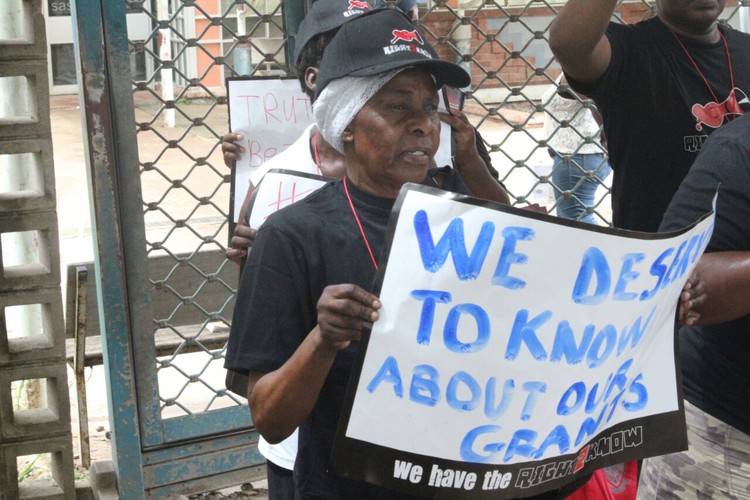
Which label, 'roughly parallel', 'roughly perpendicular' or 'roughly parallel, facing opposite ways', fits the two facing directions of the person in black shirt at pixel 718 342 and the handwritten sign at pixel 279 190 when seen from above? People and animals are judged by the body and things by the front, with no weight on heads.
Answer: roughly perpendicular

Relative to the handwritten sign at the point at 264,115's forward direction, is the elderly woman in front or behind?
in front

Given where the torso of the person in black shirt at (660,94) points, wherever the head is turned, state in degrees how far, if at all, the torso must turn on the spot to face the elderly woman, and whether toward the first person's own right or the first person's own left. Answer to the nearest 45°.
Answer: approximately 90° to the first person's own right

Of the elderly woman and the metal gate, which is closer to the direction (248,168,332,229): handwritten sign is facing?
the elderly woman

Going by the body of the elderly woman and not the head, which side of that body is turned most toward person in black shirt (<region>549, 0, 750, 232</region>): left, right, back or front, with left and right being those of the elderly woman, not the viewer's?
left

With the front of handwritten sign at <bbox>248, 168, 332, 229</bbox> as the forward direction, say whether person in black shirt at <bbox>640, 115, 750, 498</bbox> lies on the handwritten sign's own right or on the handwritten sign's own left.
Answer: on the handwritten sign's own left

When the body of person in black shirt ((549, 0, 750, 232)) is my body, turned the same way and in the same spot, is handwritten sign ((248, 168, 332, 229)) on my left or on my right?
on my right

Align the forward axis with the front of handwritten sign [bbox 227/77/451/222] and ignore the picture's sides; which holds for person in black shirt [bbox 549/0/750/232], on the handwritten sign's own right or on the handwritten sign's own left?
on the handwritten sign's own left

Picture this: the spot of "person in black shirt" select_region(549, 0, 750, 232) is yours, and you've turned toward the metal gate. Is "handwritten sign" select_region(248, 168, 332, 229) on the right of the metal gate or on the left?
left
